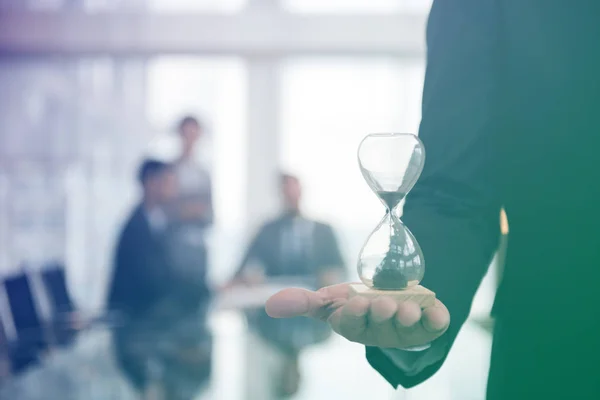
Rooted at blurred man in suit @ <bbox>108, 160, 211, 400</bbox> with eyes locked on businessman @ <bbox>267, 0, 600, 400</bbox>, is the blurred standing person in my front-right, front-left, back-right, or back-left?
back-left

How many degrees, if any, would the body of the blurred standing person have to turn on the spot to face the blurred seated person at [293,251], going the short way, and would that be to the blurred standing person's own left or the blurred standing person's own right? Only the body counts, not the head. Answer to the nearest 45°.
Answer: approximately 45° to the blurred standing person's own left

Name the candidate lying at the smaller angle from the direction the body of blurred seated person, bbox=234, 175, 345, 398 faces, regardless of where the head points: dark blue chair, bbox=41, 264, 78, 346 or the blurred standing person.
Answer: the dark blue chair

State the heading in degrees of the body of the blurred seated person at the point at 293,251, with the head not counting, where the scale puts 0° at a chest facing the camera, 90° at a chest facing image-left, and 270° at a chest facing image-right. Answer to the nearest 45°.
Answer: approximately 0°

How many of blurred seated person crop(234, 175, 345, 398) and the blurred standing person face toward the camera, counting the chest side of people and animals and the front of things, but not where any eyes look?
2

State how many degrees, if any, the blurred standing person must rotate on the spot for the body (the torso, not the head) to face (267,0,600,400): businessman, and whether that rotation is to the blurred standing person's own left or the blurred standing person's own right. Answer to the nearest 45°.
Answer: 0° — they already face them

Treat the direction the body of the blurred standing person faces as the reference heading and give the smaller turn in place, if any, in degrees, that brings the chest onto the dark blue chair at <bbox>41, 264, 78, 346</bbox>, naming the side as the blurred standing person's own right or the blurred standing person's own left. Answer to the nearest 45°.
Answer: approximately 45° to the blurred standing person's own right

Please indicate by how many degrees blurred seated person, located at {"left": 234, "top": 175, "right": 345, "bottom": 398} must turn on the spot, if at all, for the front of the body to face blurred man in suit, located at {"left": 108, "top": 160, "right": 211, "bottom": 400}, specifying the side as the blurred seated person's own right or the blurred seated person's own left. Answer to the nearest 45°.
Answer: approximately 45° to the blurred seated person's own right
